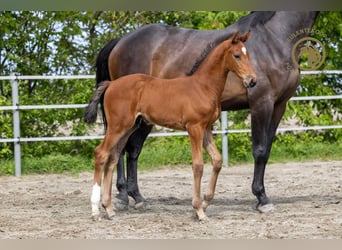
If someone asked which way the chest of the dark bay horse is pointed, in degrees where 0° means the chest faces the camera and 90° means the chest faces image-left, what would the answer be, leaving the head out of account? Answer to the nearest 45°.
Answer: approximately 270°

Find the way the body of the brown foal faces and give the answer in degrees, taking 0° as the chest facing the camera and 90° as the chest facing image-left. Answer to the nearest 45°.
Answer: approximately 270°

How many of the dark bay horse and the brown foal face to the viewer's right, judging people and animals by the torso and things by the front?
2
